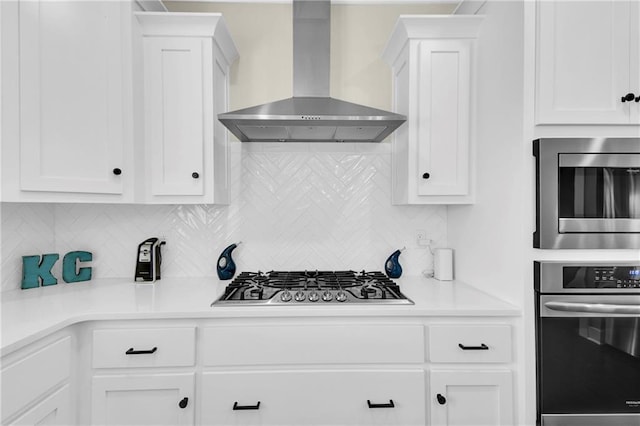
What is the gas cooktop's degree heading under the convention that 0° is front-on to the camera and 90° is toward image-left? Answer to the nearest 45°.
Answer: approximately 0°

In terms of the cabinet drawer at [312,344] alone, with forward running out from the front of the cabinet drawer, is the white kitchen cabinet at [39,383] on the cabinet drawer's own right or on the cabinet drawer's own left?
on the cabinet drawer's own right

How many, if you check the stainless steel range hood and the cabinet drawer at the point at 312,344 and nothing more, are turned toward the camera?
2

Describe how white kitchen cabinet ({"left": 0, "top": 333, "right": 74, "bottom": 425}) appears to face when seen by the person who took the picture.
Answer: facing the viewer and to the right of the viewer

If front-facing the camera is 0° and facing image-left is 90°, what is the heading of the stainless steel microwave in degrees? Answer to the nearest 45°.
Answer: approximately 0°

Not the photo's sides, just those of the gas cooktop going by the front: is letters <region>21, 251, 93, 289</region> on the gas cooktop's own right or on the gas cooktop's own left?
on the gas cooktop's own right
